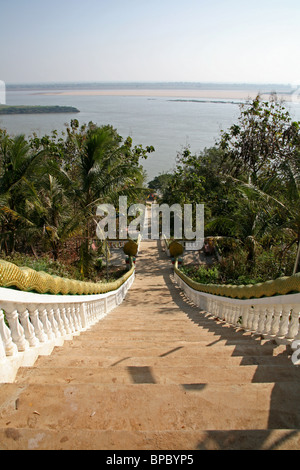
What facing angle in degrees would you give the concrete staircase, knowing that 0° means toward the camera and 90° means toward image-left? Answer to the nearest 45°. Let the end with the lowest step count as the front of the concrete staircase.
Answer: approximately 180°

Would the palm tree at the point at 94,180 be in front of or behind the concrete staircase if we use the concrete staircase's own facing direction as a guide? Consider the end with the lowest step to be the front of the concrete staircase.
in front

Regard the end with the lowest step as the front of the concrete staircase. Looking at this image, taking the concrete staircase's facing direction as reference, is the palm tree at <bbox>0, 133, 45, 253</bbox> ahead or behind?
ahead
